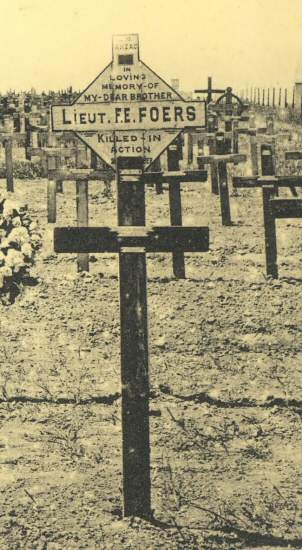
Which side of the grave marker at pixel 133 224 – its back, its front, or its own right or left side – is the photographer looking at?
front

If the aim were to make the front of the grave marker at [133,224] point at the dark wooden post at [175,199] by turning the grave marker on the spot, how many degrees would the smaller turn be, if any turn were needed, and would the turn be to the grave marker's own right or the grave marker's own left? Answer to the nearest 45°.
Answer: approximately 180°

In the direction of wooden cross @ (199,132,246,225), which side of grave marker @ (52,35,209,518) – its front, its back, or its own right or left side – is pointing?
back

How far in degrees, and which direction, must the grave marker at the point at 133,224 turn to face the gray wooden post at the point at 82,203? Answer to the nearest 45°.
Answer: approximately 180°

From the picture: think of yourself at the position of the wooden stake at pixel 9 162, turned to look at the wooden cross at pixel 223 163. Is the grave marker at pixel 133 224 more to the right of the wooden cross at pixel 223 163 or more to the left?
right

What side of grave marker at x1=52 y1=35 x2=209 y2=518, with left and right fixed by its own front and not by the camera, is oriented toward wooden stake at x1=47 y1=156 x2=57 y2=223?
back

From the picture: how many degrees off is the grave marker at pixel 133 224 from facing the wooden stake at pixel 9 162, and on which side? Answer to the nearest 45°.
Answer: approximately 180°

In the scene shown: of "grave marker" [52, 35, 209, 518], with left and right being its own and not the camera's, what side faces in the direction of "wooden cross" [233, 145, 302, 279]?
back
